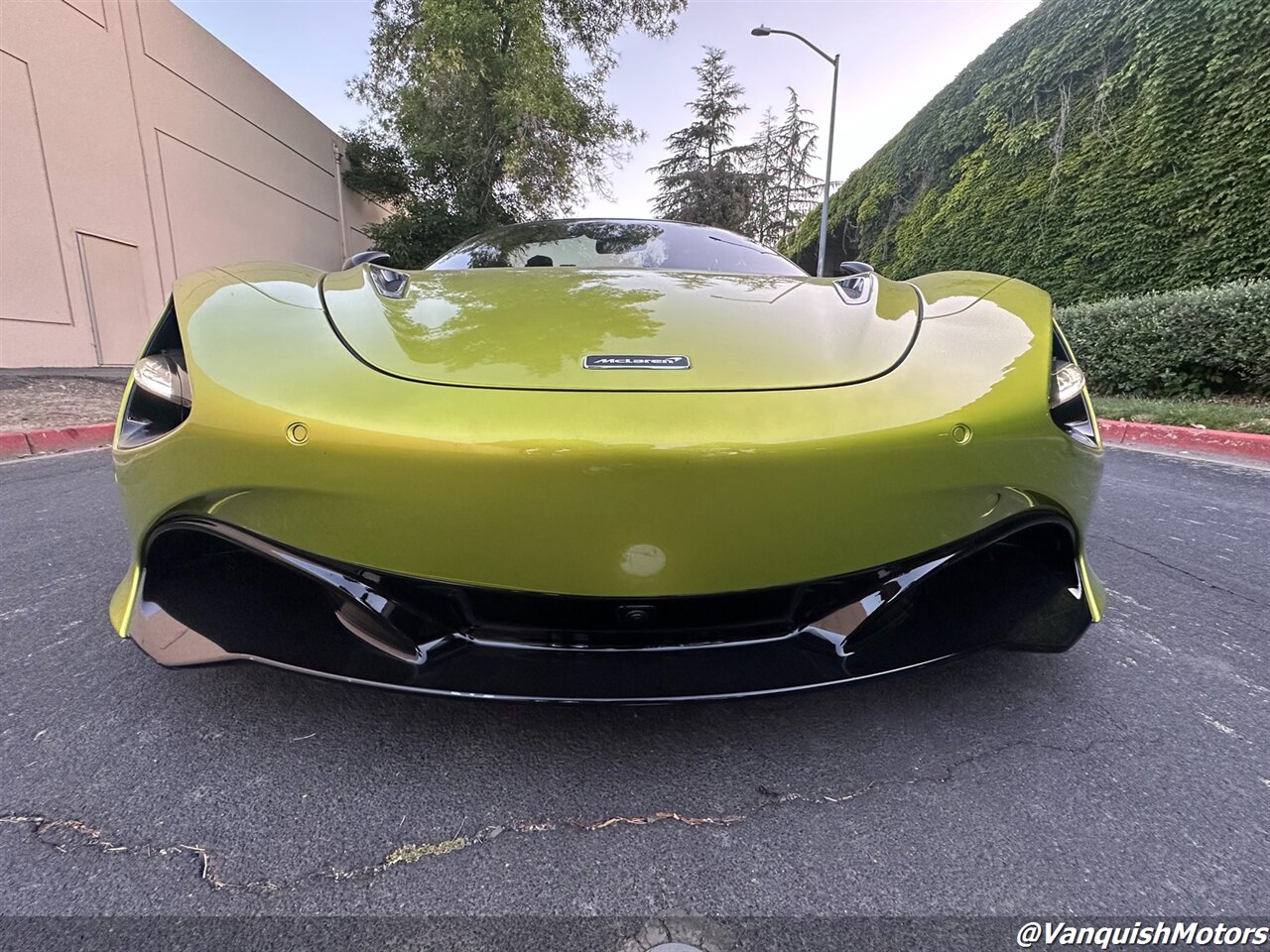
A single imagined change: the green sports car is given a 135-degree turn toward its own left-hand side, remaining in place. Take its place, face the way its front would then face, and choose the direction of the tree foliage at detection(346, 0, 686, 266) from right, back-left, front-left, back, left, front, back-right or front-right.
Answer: front-left

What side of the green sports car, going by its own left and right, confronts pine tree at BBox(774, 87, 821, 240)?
back

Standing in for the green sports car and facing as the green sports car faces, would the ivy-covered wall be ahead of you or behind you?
behind

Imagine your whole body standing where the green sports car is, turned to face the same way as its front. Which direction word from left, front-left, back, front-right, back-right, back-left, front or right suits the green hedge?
back-left

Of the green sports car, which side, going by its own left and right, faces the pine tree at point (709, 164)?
back

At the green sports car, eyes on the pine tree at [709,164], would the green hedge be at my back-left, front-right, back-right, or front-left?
front-right

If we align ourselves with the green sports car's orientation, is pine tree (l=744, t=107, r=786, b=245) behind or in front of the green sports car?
behind

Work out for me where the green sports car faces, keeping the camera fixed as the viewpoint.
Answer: facing the viewer
